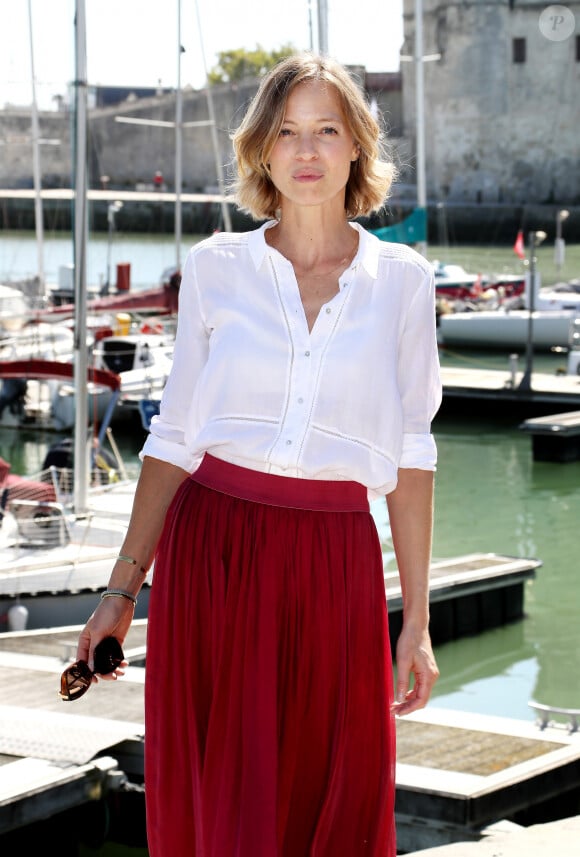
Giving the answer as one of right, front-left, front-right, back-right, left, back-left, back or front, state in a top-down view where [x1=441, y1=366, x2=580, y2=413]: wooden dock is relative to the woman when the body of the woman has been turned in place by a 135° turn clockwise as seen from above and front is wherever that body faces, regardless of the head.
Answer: front-right

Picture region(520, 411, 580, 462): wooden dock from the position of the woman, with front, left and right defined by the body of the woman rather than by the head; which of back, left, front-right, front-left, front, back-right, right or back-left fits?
back

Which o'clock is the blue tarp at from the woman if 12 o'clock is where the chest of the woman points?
The blue tarp is roughly at 6 o'clock from the woman.

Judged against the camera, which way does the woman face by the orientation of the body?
toward the camera

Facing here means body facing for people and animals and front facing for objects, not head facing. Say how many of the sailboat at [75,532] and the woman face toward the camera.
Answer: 1
